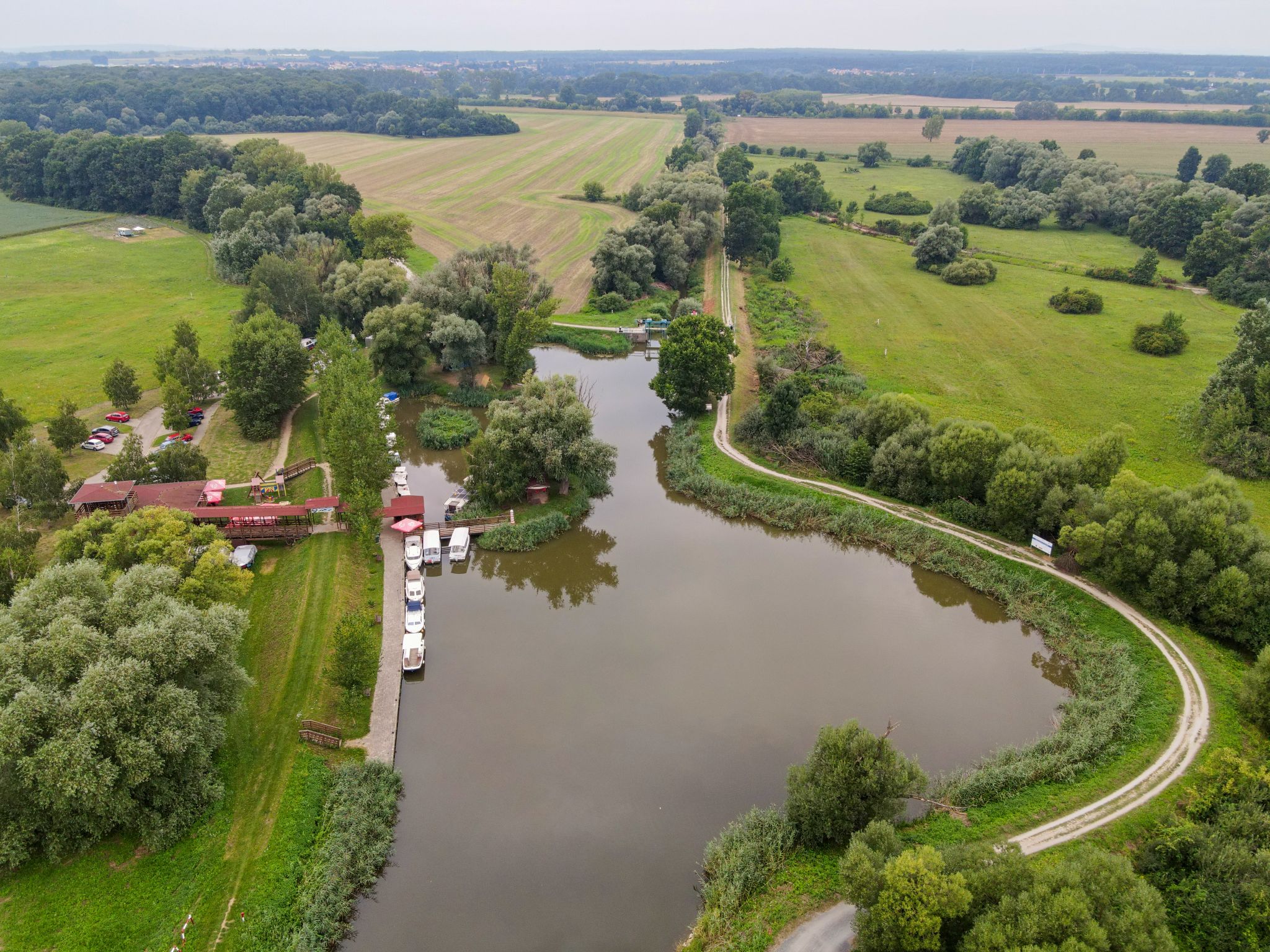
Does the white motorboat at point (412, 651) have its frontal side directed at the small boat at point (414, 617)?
yes

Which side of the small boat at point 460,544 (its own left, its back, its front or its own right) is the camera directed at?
back

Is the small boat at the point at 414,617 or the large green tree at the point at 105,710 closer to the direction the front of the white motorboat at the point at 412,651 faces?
the small boat

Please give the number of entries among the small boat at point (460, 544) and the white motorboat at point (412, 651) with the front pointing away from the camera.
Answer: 2

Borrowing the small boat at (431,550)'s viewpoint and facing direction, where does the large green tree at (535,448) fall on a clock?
The large green tree is roughly at 2 o'clock from the small boat.

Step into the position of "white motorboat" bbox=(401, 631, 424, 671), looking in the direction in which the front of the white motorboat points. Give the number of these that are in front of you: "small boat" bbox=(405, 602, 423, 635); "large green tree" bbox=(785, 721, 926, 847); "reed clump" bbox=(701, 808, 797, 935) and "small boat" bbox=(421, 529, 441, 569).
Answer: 2

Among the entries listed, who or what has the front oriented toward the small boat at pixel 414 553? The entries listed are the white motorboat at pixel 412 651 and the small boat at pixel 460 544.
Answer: the white motorboat

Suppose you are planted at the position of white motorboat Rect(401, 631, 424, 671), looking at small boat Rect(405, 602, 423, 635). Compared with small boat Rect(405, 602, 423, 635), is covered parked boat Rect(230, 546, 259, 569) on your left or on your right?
left

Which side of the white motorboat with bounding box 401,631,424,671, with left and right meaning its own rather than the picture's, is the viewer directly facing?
back

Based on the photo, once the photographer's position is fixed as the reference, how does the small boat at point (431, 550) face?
facing away from the viewer

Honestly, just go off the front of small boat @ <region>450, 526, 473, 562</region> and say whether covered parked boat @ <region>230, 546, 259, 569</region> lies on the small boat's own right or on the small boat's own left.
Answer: on the small boat's own left

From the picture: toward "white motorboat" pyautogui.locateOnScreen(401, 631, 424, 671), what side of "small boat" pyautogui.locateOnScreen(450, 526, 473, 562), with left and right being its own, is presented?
back
